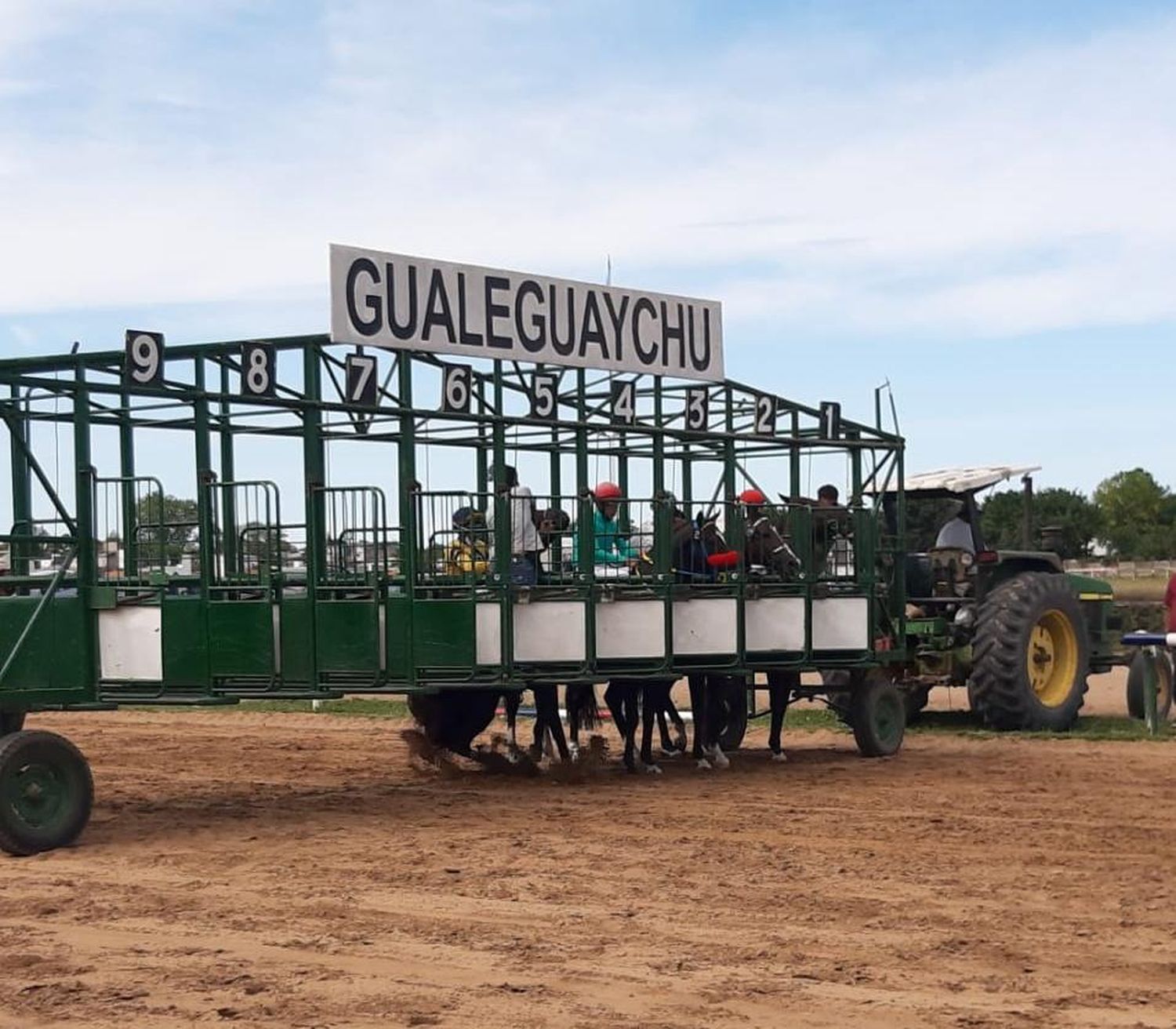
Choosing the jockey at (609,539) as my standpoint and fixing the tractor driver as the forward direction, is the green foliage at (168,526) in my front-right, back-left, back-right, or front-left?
back-left

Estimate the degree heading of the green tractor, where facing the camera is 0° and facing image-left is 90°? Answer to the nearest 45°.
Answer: approximately 225°

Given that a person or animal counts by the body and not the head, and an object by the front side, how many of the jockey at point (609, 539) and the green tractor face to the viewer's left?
0

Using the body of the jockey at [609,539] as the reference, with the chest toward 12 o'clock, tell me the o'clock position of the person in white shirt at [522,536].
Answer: The person in white shirt is roughly at 3 o'clock from the jockey.

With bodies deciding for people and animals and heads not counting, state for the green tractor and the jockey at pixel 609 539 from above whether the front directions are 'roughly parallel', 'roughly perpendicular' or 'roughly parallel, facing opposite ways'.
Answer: roughly perpendicular

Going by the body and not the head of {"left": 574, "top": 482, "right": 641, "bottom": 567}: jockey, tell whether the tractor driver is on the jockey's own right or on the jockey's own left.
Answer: on the jockey's own left

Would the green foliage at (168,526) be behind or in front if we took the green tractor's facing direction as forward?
behind

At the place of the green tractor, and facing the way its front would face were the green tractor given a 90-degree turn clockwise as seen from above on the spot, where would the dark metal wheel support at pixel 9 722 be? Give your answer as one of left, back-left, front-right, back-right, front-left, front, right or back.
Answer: right

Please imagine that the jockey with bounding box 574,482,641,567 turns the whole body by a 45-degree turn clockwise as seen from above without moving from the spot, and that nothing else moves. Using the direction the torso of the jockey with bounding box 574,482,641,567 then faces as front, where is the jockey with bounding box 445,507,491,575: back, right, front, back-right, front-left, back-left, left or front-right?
front-right

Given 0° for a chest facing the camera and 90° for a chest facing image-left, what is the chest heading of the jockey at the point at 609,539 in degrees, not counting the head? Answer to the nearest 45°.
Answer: approximately 315°
